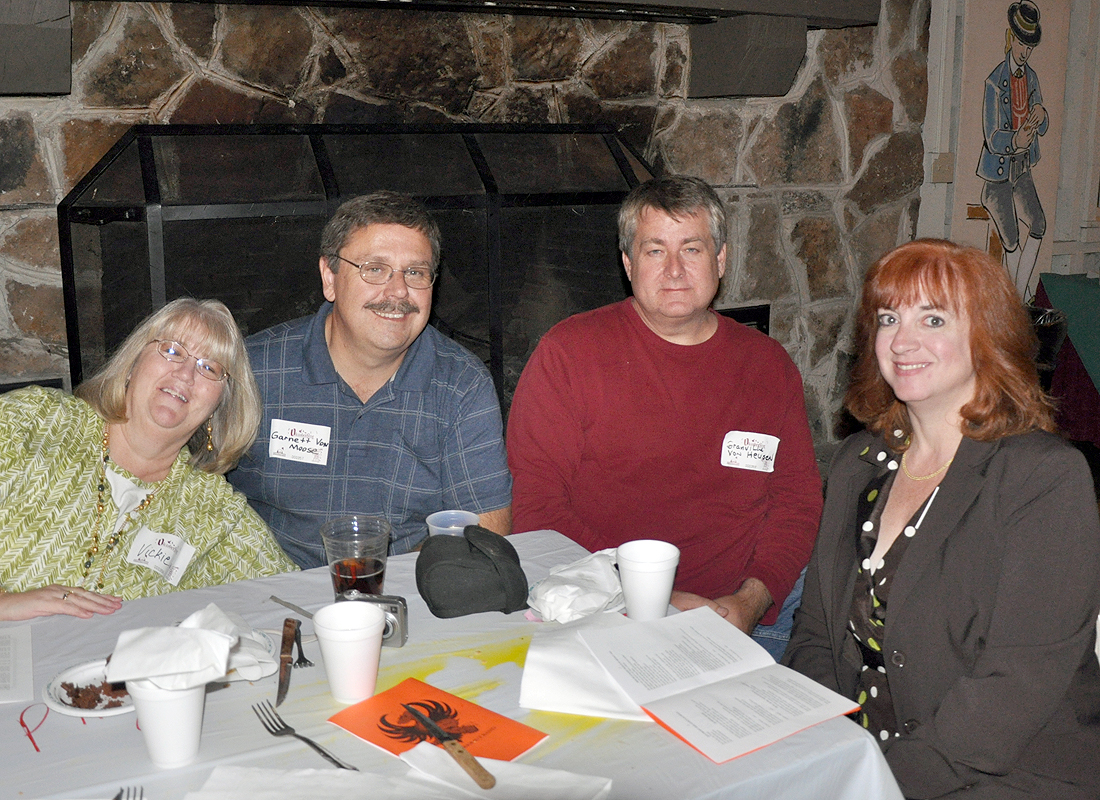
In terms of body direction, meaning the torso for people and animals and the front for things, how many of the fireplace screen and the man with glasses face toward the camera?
2

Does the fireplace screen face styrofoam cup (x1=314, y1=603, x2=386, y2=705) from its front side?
yes

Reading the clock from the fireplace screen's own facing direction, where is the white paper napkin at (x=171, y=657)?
The white paper napkin is roughly at 12 o'clock from the fireplace screen.

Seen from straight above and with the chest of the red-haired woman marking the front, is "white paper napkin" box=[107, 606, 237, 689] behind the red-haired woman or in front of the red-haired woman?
in front

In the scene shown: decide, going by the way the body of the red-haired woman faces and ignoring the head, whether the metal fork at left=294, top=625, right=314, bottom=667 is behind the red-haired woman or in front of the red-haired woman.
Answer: in front

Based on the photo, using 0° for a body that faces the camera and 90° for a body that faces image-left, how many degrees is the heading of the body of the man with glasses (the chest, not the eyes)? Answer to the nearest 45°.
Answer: approximately 0°

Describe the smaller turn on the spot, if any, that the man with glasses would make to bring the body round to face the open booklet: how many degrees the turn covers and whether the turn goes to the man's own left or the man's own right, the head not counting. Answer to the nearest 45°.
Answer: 0° — they already face it

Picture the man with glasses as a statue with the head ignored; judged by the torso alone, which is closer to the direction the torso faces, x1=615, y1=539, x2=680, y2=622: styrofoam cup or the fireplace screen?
the styrofoam cup

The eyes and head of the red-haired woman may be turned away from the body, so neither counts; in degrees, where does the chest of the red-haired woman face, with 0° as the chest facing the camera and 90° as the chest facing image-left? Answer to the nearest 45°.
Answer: approximately 45°

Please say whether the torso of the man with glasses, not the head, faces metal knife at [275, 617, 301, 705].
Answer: yes
